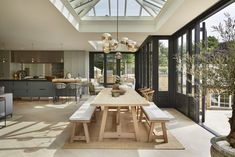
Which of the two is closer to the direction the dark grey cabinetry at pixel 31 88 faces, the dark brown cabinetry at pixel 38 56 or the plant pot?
the plant pot

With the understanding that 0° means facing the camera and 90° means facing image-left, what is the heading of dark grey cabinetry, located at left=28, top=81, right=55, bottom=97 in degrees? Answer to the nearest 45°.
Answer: approximately 0°

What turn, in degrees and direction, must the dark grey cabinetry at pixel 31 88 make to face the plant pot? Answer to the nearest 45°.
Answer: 0° — it already faces it

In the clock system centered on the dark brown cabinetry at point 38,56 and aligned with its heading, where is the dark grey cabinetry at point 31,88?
the dark grey cabinetry at point 31,88 is roughly at 12 o'clock from the dark brown cabinetry at point 38,56.

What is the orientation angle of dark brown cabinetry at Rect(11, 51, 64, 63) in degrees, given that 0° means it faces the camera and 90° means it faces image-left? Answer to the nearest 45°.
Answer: approximately 0°
